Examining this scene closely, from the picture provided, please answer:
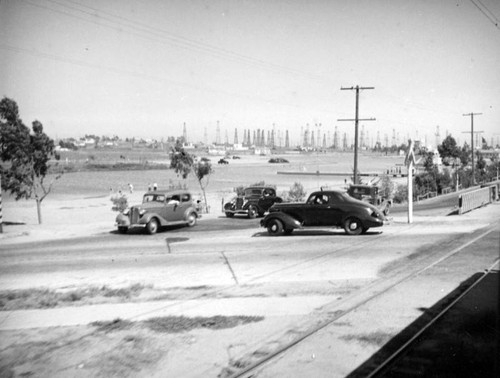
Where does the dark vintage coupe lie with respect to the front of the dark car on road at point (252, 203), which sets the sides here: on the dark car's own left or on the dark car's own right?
on the dark car's own left

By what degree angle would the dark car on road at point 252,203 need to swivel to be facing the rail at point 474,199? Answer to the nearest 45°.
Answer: approximately 135° to its left

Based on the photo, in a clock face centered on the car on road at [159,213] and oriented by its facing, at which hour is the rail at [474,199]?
The rail is roughly at 7 o'clock from the car on road.

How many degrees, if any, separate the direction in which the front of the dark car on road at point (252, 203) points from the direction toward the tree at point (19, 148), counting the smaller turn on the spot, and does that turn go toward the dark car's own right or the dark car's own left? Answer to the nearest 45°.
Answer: approximately 45° to the dark car's own right

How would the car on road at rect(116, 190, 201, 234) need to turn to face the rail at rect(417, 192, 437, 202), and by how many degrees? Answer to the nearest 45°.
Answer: approximately 180°

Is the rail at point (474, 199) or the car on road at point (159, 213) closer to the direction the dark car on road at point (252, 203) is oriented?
the car on road

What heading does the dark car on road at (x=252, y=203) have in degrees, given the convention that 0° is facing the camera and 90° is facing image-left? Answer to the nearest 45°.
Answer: approximately 45°
